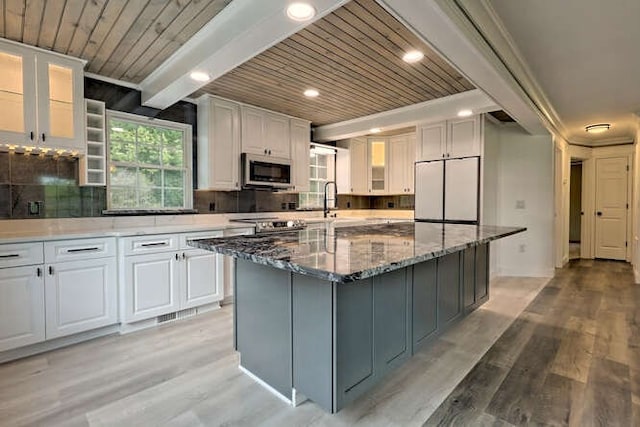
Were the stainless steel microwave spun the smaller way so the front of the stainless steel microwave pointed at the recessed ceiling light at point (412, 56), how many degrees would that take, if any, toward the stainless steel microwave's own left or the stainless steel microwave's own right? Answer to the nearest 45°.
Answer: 0° — it already faces it

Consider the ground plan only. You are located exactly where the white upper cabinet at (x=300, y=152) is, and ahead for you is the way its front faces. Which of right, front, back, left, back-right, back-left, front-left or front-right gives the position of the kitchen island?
front-right

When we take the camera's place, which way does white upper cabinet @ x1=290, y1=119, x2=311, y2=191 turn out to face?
facing the viewer and to the right of the viewer

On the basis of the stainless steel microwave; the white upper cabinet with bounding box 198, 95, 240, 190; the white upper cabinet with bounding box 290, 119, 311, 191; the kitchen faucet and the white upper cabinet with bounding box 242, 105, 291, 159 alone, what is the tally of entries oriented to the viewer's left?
0

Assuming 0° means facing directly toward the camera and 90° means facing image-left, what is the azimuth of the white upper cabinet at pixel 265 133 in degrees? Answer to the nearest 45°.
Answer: approximately 315°

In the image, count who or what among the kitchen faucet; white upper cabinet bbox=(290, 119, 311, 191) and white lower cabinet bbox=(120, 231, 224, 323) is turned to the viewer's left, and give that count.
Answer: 0

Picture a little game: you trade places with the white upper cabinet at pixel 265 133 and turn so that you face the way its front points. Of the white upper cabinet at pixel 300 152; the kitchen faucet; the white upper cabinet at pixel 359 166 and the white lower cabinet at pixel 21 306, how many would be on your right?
1

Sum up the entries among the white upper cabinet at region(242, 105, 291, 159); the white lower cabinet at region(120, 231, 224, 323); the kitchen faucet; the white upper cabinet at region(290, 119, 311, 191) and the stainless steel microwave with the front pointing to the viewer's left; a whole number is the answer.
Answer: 0

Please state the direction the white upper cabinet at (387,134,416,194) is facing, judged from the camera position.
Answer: facing the viewer and to the left of the viewer

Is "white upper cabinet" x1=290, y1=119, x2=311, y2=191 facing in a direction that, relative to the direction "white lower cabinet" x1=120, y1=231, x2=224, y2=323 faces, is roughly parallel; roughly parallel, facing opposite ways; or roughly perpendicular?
roughly parallel

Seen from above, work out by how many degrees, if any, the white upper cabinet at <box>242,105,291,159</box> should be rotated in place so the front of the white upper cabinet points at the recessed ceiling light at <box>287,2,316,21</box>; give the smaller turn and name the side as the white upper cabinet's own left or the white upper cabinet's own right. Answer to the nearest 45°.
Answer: approximately 45° to the white upper cabinet's own right

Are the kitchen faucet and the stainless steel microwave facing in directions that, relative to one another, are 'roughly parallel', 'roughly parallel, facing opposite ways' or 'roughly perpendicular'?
roughly parallel

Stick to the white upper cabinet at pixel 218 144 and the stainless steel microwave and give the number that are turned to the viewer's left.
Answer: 0

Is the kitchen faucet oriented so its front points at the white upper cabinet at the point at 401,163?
no

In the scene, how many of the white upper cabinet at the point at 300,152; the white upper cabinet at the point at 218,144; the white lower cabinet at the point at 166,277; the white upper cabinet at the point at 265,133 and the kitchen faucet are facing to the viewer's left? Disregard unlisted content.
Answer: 0

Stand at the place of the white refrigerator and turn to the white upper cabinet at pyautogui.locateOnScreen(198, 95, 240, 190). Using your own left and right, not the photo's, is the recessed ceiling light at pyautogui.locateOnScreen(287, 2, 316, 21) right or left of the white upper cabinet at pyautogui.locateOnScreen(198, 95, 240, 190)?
left

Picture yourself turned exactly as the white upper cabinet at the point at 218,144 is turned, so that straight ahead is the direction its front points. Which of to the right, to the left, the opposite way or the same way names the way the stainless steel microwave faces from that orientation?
the same way

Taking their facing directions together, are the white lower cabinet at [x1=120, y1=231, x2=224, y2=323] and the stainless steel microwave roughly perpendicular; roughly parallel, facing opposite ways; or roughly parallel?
roughly parallel

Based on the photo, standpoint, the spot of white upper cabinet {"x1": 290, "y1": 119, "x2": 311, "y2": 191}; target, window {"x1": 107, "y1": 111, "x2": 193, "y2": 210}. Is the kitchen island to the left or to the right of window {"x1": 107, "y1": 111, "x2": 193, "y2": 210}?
left
